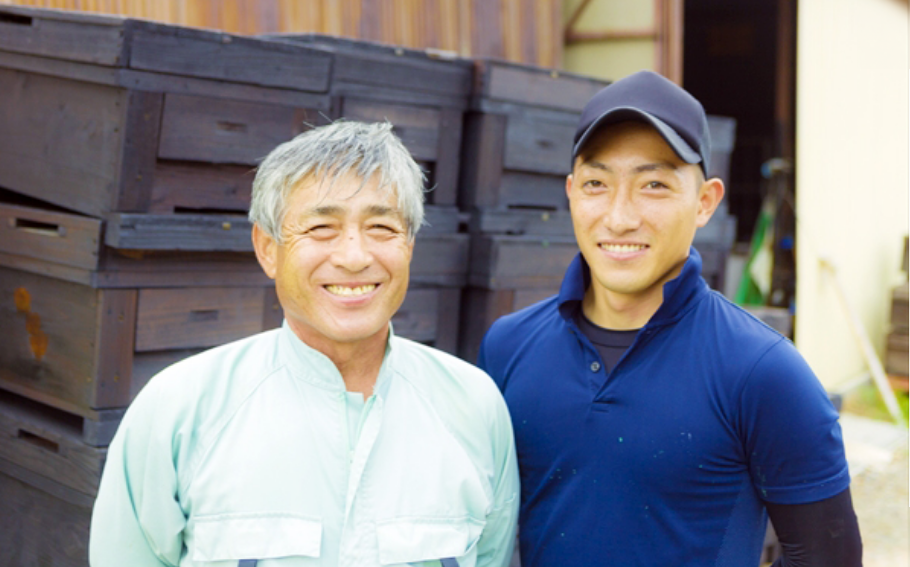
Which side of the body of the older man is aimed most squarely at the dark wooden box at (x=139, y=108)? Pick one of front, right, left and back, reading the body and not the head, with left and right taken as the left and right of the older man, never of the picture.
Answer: back

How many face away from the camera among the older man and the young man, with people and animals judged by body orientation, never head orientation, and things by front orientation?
0

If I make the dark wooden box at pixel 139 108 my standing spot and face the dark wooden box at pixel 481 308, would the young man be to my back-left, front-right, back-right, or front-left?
front-right

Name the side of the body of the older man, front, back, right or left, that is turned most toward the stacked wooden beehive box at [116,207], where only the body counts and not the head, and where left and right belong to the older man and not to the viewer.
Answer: back

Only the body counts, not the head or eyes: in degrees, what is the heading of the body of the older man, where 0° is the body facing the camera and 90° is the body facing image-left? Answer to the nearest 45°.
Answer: approximately 315°

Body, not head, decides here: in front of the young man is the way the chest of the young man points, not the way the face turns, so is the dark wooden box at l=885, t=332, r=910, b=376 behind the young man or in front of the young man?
behind

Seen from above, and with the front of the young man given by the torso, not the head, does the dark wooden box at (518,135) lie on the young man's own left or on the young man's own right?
on the young man's own right

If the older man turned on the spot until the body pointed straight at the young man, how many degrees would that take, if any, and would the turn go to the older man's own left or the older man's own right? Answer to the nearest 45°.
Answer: approximately 45° to the older man's own left

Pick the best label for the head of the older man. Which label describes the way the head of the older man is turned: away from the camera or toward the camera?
toward the camera

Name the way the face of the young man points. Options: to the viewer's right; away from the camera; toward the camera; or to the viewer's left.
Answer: toward the camera
